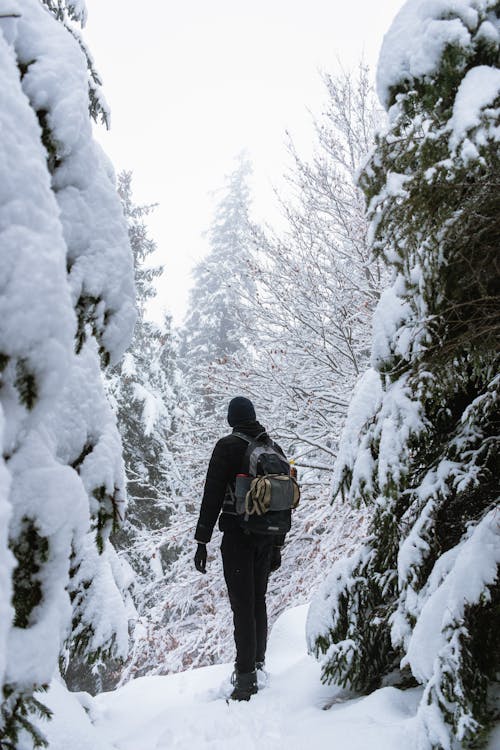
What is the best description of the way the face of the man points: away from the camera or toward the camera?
away from the camera

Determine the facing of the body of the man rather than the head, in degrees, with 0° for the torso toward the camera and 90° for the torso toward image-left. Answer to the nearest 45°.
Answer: approximately 135°

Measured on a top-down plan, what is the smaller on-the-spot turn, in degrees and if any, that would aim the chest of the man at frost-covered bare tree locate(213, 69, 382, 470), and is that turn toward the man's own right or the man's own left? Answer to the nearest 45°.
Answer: approximately 45° to the man's own right

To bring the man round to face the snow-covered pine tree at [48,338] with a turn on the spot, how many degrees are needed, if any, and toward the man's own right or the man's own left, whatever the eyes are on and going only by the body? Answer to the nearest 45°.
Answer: approximately 135° to the man's own left
